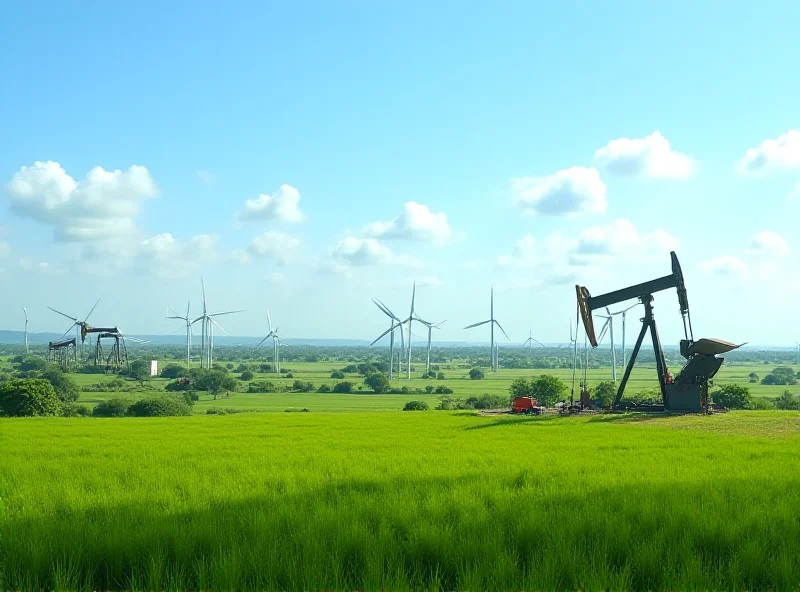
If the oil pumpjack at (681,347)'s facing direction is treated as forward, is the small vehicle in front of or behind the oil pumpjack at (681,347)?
in front

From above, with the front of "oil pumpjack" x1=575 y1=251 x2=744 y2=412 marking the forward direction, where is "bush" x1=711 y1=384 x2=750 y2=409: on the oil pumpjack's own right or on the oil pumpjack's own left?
on the oil pumpjack's own right

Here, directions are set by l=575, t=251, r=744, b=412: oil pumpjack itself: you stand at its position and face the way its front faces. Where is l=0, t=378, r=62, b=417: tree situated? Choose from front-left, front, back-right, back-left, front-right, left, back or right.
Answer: front

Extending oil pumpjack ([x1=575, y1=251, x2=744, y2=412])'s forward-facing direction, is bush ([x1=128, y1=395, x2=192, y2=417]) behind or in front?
in front

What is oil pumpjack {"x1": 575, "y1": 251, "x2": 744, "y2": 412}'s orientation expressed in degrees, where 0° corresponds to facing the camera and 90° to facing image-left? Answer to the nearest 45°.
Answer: approximately 90°

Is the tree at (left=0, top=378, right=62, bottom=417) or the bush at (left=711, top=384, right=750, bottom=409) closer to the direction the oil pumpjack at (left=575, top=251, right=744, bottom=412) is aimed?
the tree

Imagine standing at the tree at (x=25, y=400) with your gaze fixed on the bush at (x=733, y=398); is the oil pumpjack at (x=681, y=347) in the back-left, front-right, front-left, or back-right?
front-right

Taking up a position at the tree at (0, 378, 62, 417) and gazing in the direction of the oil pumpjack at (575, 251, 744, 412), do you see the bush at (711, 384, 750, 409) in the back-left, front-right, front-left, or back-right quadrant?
front-left

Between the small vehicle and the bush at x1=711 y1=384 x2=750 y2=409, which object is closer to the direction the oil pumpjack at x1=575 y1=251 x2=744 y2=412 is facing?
the small vehicle

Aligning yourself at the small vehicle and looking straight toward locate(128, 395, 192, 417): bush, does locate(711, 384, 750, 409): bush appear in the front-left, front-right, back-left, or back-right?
back-right
